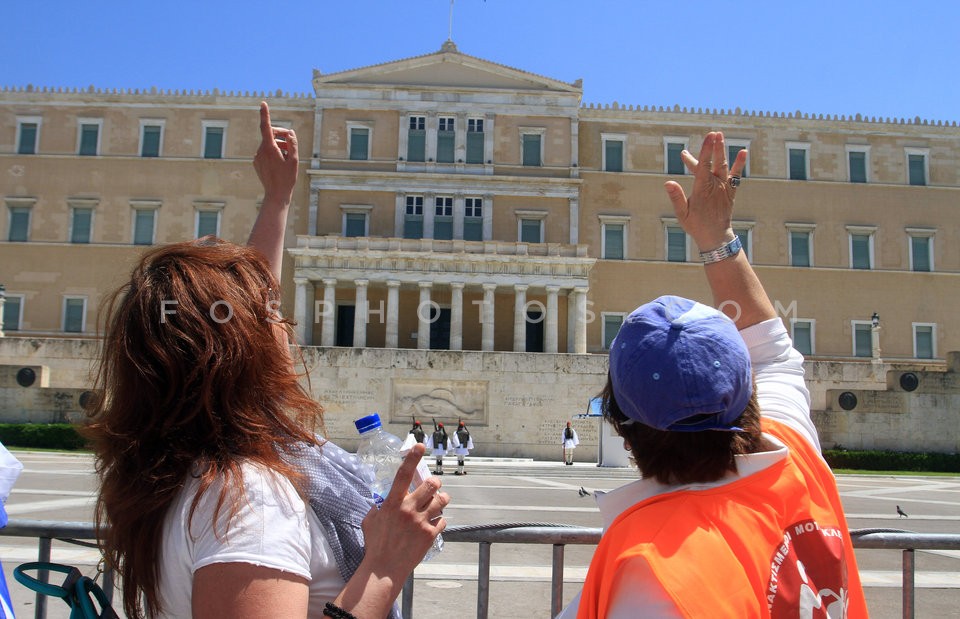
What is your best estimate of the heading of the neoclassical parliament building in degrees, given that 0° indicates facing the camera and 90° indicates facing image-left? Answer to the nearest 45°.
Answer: approximately 0°

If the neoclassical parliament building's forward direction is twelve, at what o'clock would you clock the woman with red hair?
The woman with red hair is roughly at 12 o'clock from the neoclassical parliament building.

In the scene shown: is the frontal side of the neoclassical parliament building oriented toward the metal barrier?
yes

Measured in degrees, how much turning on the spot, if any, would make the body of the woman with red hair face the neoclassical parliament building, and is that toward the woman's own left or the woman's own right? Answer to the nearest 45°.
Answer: approximately 45° to the woman's own left

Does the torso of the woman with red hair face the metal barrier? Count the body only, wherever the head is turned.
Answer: yes

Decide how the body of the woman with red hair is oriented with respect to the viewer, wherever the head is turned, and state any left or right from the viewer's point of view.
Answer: facing away from the viewer and to the right of the viewer

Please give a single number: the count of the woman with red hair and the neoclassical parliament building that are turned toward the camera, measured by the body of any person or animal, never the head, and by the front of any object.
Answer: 1
